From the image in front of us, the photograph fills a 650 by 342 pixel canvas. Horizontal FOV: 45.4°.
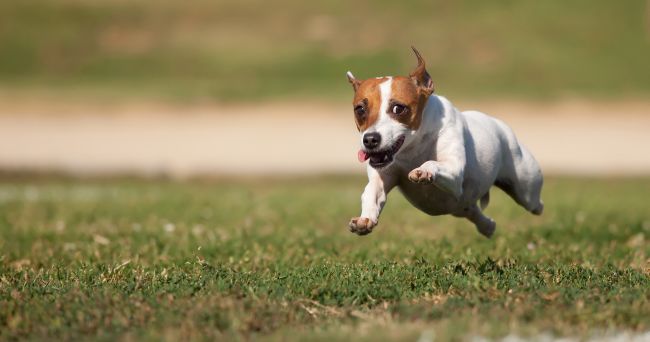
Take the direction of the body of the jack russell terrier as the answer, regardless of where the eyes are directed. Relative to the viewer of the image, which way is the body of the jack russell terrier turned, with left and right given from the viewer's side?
facing the viewer and to the left of the viewer
